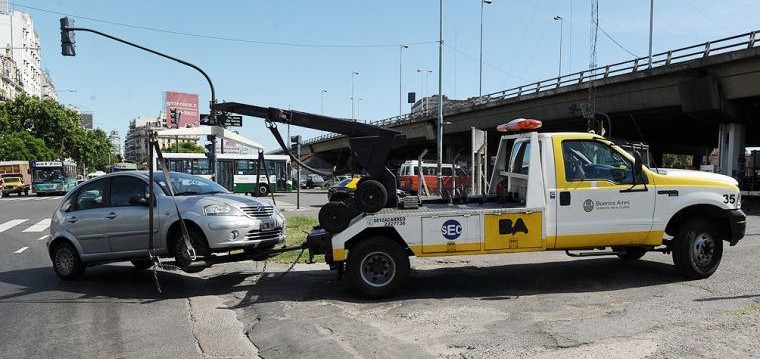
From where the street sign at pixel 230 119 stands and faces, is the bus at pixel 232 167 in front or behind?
behind

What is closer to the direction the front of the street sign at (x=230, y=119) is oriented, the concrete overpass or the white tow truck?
the white tow truck

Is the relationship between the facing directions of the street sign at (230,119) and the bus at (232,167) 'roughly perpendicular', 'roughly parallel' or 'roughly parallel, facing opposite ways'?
roughly perpendicular

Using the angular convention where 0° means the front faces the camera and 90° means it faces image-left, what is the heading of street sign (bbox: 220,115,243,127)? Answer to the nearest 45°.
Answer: approximately 0°

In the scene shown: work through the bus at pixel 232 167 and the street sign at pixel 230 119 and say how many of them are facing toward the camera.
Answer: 1

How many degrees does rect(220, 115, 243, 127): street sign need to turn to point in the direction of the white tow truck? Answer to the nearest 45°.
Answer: approximately 45° to its left

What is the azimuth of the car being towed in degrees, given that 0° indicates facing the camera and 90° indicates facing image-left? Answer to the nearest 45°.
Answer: approximately 315°
